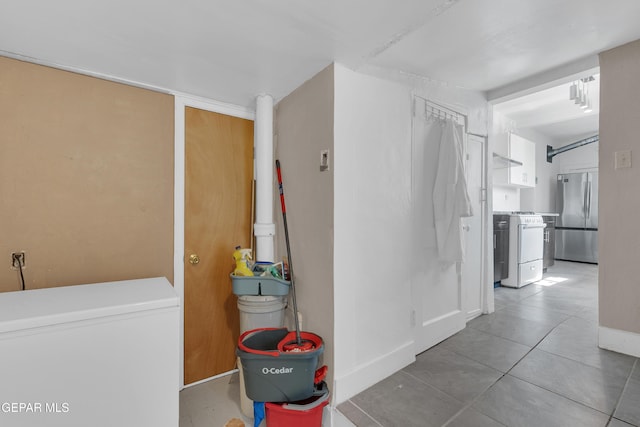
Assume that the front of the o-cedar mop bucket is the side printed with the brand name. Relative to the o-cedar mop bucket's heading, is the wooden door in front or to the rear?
to the rear

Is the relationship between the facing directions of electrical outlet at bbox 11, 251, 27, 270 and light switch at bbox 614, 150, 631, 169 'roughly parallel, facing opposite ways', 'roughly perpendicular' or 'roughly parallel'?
roughly perpendicular

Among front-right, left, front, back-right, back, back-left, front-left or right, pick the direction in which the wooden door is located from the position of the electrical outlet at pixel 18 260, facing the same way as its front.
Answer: left

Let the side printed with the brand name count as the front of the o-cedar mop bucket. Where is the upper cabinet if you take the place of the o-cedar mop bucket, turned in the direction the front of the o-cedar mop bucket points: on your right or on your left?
on your left

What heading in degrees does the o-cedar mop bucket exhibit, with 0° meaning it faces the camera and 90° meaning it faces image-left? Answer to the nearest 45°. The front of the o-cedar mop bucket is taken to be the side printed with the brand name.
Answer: approximately 0°

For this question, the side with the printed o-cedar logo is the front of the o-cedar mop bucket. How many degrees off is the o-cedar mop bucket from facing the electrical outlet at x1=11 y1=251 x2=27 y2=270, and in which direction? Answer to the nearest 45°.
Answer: approximately 90° to its right

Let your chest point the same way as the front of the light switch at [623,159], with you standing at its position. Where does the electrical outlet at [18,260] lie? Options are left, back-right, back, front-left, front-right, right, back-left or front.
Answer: front-right
